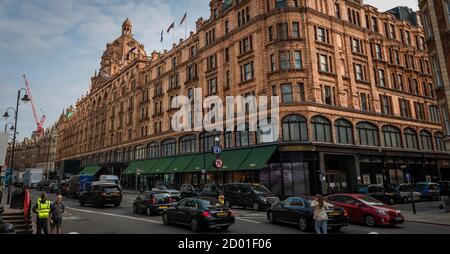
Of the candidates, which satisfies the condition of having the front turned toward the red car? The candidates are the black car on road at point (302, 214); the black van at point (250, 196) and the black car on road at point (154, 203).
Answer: the black van at point (250, 196)

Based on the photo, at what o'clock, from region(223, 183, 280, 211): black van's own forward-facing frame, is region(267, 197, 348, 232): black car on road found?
region(267, 197, 348, 232): black car on road is roughly at 1 o'clock from region(223, 183, 280, 211): black van.

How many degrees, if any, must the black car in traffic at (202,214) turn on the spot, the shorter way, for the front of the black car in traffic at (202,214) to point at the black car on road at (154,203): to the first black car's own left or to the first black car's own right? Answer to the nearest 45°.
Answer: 0° — it already faces it

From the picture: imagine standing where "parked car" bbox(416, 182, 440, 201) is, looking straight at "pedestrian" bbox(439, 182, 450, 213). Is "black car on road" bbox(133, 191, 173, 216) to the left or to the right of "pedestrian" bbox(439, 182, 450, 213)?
right

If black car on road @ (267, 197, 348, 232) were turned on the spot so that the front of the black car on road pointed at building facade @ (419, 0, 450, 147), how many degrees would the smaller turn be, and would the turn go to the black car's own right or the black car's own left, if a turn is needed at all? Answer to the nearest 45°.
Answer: approximately 90° to the black car's own right

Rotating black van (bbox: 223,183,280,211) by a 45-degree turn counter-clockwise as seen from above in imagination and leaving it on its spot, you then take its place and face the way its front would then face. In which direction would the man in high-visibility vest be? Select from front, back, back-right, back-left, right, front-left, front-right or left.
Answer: back-right

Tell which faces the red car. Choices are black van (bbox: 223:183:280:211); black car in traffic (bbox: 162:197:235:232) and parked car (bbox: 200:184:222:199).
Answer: black van (bbox: 223:183:280:211)

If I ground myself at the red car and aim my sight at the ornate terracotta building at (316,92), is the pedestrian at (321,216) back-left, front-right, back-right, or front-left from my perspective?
back-left

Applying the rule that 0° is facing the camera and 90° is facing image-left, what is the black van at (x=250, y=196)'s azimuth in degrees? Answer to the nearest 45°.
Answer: approximately 315°

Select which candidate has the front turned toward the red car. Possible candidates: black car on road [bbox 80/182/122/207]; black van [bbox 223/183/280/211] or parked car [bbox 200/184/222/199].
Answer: black van [bbox 223/183/280/211]

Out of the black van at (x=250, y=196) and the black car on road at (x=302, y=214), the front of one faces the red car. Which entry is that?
the black van at (x=250, y=196)

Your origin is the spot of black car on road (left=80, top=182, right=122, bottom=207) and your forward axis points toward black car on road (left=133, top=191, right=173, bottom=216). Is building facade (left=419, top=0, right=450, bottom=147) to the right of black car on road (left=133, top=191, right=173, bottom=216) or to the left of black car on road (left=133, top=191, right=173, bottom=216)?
left
